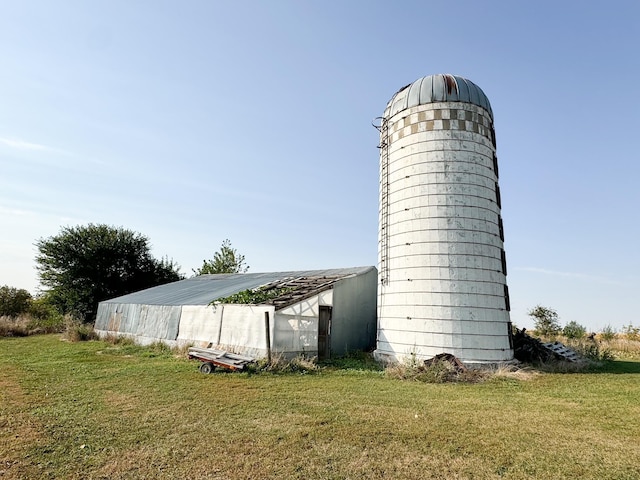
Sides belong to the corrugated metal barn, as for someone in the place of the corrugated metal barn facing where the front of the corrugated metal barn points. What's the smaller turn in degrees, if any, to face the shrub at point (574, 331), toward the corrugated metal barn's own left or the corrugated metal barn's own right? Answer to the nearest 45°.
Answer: approximately 45° to the corrugated metal barn's own left

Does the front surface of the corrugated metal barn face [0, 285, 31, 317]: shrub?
no

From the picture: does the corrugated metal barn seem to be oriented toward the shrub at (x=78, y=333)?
no

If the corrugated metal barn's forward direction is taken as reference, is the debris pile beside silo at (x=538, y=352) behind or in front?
in front

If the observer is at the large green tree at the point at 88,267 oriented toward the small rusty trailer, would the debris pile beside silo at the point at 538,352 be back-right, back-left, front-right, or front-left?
front-left

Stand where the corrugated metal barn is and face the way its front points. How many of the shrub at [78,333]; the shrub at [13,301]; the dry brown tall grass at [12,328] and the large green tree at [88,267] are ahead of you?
0

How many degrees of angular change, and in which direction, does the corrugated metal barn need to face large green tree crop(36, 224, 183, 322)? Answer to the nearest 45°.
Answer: approximately 180°

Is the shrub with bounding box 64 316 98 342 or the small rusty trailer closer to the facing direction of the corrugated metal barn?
the small rusty trailer

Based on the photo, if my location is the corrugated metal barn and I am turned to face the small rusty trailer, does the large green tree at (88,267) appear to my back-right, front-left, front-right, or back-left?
back-right

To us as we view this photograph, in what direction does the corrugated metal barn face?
facing the viewer and to the right of the viewer

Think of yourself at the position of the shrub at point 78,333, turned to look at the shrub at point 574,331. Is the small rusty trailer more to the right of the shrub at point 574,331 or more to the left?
right

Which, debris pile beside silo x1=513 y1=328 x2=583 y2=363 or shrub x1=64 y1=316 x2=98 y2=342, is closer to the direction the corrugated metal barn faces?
the debris pile beside silo

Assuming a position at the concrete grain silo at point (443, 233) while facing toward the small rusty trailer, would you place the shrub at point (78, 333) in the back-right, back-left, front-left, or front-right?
front-right

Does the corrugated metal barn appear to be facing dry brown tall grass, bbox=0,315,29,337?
no

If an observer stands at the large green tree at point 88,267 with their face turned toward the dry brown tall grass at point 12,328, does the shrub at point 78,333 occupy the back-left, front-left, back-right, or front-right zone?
front-left

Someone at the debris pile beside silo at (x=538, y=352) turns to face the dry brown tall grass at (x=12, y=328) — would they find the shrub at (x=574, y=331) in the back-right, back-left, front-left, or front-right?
back-right
